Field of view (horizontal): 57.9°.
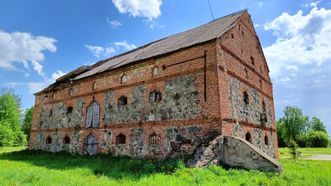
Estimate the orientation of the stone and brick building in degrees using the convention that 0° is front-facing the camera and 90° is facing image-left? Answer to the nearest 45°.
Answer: approximately 45°
